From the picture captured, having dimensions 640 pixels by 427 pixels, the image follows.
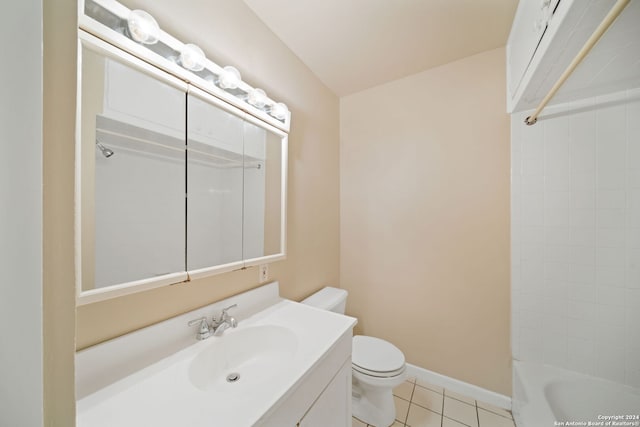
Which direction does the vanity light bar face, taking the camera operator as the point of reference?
facing the viewer and to the right of the viewer

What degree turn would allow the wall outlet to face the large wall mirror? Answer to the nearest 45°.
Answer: approximately 90° to its right

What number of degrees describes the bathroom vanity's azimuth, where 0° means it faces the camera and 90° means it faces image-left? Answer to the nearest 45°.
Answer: approximately 315°

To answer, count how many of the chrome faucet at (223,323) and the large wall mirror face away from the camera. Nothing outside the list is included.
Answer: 0

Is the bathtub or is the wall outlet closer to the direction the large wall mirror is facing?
the bathtub
